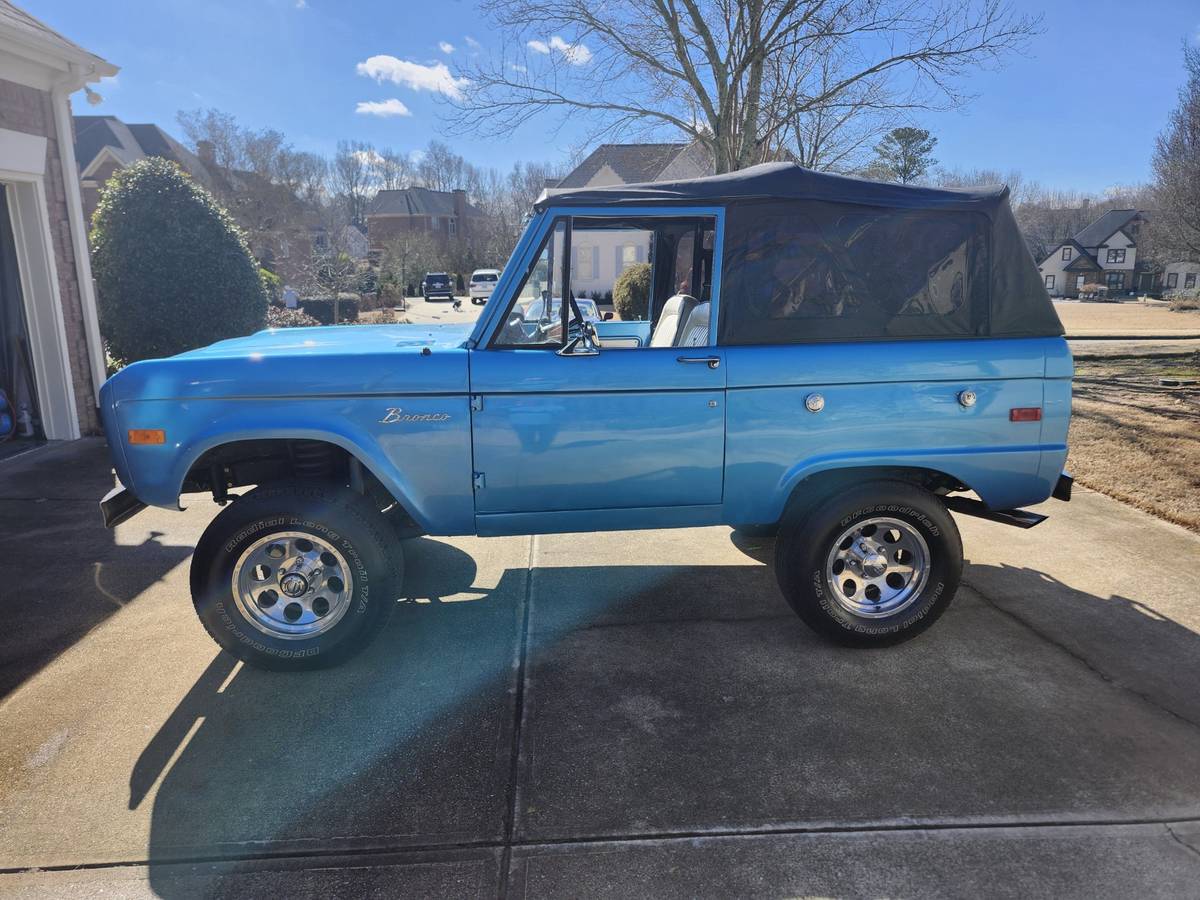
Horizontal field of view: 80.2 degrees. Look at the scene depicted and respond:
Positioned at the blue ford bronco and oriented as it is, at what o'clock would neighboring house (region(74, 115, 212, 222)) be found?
The neighboring house is roughly at 2 o'clock from the blue ford bronco.

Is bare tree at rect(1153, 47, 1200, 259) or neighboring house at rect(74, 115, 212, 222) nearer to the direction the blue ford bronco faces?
the neighboring house

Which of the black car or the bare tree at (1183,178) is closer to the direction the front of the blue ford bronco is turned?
the black car

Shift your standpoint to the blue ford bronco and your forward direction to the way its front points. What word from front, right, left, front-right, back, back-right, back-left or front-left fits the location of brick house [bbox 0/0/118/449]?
front-right

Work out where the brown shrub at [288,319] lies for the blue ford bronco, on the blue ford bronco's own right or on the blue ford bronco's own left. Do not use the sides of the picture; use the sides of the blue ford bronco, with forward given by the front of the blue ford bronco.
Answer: on the blue ford bronco's own right

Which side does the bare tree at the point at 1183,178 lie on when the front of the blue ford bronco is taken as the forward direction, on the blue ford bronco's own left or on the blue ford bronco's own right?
on the blue ford bronco's own right

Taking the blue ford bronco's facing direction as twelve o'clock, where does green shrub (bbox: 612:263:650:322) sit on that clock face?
The green shrub is roughly at 3 o'clock from the blue ford bronco.

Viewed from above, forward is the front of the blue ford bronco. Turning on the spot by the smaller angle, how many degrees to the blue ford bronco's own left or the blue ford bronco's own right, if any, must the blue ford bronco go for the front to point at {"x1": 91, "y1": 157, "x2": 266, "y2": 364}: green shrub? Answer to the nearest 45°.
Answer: approximately 45° to the blue ford bronco's own right

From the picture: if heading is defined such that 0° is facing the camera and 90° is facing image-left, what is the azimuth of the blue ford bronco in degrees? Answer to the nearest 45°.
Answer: approximately 90°
